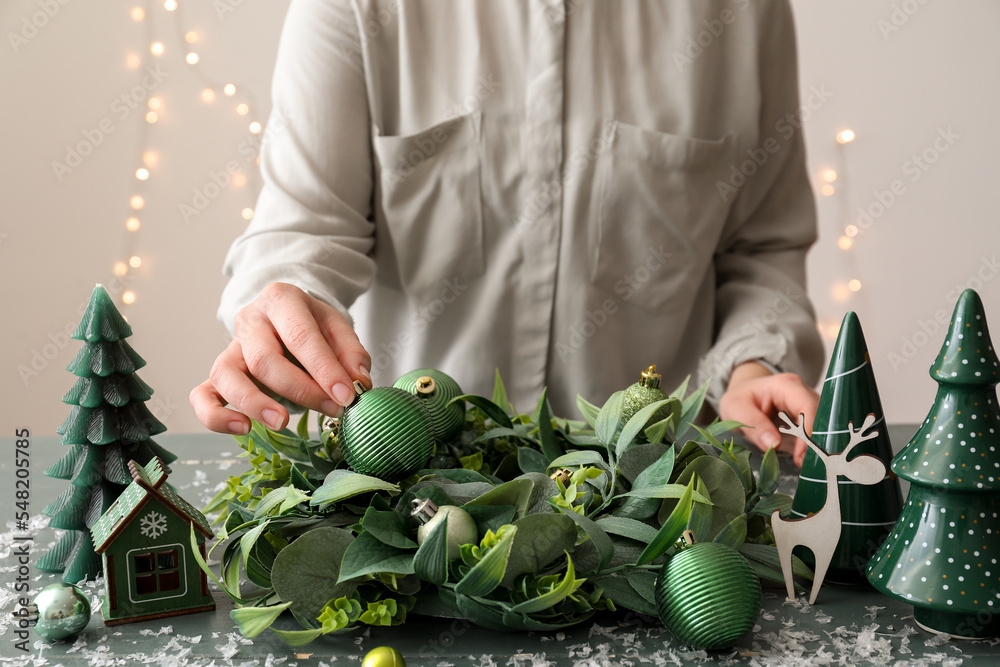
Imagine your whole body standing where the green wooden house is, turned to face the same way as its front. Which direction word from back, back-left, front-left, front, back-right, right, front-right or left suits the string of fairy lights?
back

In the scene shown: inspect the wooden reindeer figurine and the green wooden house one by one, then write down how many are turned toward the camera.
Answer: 1

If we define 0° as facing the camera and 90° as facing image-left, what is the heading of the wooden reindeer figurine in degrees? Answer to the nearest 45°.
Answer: approximately 270°
